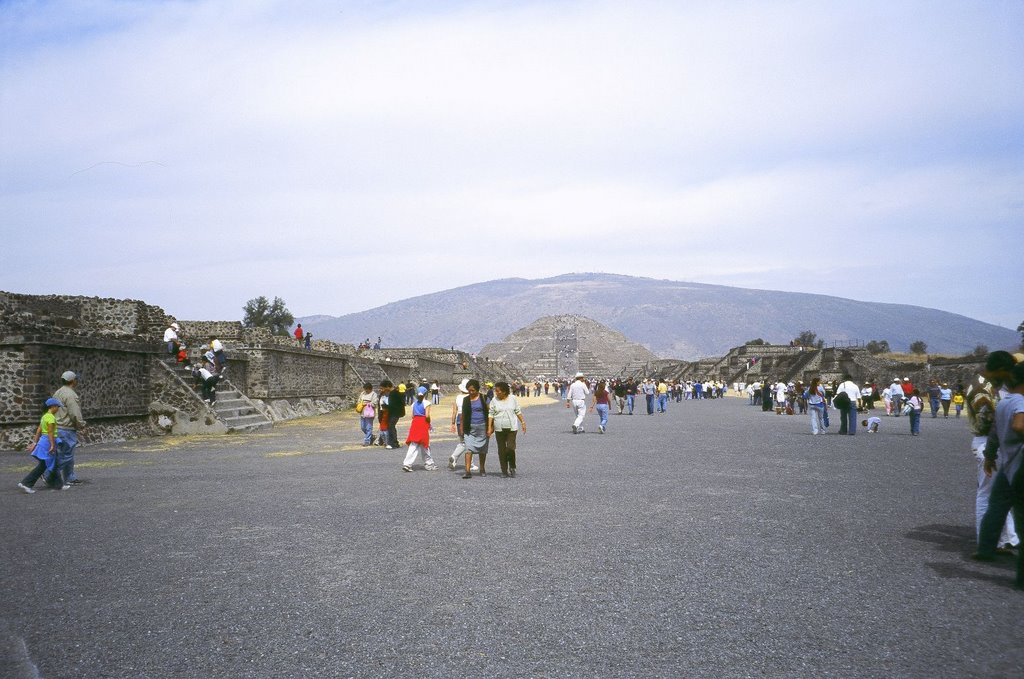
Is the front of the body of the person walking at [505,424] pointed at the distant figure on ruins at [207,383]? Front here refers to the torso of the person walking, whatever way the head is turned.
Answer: no

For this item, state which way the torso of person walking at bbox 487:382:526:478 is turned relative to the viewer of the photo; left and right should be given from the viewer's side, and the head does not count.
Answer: facing the viewer

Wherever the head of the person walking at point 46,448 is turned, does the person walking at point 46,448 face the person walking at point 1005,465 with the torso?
no

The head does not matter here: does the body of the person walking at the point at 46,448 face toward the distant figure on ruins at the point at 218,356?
no
